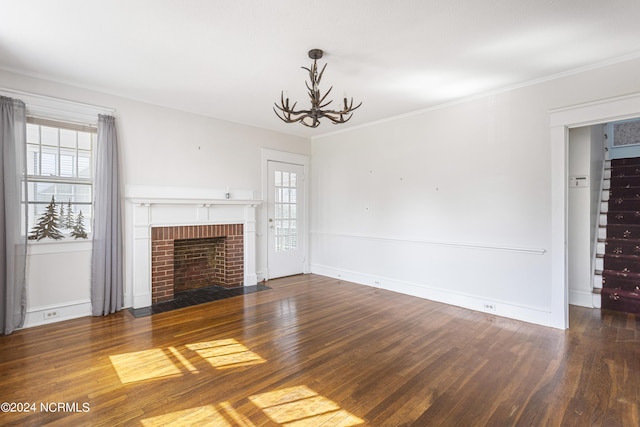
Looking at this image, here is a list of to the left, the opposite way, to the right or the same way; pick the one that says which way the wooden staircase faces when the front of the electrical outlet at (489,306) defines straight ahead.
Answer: the same way

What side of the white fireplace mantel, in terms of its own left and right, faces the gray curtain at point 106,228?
right

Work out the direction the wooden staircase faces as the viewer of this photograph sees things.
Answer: facing the viewer

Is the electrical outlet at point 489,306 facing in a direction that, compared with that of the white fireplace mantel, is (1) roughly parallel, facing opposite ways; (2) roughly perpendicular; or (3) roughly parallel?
roughly perpendicular

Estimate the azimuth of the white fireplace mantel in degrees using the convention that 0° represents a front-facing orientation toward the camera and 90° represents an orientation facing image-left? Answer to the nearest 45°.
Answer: approximately 315°

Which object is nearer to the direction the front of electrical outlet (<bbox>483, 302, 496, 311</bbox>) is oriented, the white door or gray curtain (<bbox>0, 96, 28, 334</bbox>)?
the gray curtain

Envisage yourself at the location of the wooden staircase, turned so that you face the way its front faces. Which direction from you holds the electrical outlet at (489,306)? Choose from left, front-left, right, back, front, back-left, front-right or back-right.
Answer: front-right

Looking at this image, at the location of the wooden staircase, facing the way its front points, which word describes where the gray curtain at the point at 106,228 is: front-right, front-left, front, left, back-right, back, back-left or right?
front-right

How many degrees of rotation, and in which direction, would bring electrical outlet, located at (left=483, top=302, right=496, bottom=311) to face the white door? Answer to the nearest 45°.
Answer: approximately 90° to its right

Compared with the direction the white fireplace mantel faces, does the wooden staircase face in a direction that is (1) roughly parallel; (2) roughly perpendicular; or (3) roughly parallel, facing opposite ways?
roughly perpendicular

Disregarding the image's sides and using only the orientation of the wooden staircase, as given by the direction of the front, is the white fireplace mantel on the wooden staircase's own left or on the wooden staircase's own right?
on the wooden staircase's own right

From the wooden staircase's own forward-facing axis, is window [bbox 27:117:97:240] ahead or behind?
ahead
